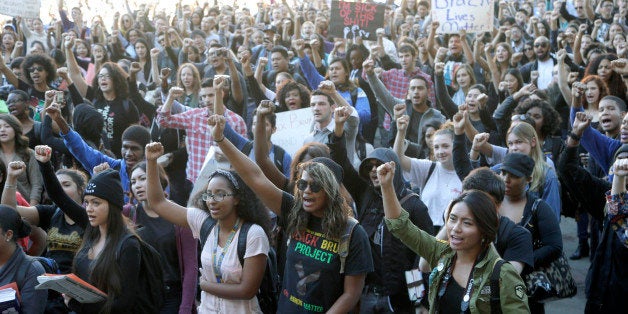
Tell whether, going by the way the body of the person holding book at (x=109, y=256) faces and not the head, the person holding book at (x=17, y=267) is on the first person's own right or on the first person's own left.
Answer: on the first person's own right

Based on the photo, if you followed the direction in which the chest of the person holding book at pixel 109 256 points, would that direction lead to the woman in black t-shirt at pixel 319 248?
no

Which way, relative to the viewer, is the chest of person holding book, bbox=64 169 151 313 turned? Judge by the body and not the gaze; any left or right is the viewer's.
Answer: facing the viewer and to the left of the viewer
